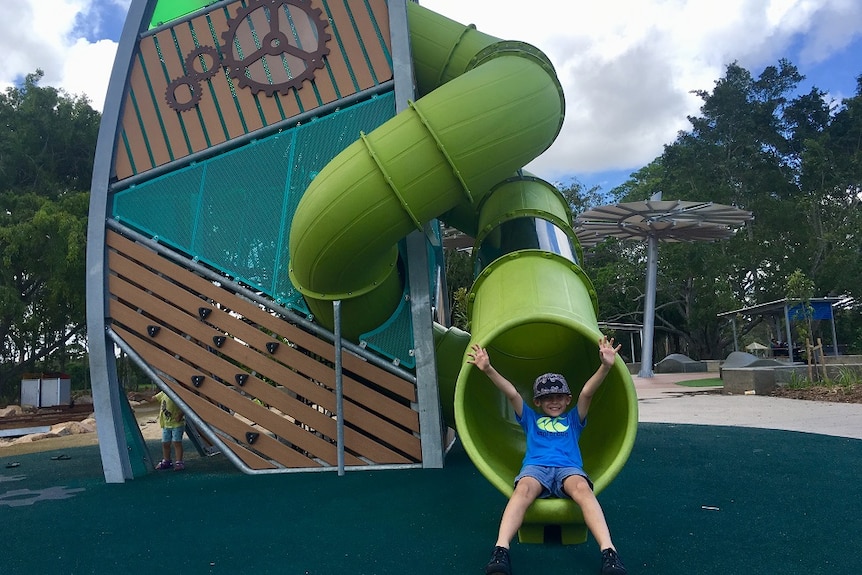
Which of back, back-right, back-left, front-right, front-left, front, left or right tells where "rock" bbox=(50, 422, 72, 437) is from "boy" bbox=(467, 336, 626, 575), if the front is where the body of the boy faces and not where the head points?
back-right

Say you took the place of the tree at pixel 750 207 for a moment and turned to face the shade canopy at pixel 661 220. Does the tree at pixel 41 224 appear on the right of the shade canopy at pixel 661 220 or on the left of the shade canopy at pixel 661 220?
right

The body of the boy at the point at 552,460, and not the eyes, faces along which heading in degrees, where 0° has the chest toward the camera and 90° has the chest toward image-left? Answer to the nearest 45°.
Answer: approximately 0°

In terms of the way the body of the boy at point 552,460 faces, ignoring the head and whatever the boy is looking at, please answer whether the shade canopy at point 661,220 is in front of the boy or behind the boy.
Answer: behind

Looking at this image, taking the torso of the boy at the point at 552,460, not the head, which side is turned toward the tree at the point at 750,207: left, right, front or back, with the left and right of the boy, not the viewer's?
back

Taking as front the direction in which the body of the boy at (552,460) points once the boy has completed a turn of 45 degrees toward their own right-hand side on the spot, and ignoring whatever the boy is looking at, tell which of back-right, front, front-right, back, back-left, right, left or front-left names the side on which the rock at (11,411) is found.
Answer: right
